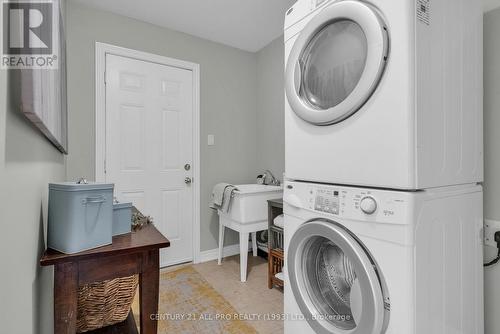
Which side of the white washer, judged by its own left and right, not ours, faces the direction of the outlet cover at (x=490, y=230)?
back

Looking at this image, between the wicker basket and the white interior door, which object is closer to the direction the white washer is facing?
the wicker basket

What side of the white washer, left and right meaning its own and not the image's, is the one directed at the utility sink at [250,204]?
right

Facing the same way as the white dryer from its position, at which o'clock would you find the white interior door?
The white interior door is roughly at 2 o'clock from the white dryer.

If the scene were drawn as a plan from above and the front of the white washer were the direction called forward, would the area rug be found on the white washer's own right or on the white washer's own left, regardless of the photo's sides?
on the white washer's own right

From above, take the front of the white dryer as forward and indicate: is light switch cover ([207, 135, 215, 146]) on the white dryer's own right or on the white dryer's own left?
on the white dryer's own right

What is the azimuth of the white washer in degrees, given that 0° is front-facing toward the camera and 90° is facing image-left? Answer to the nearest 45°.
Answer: approximately 45°

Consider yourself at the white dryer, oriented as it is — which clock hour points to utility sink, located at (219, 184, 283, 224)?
The utility sink is roughly at 3 o'clock from the white dryer.

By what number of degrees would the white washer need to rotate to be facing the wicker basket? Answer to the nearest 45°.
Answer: approximately 45° to its right
